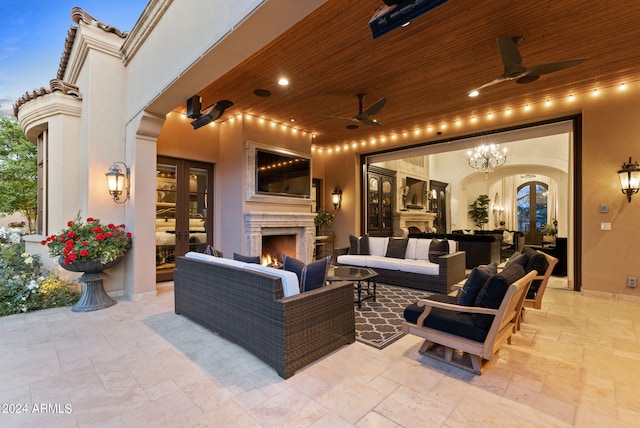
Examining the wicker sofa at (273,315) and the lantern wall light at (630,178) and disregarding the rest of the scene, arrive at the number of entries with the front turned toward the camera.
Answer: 1

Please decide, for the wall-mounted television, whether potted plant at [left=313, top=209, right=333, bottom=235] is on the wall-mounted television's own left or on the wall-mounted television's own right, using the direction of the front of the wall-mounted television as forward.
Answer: on the wall-mounted television's own left

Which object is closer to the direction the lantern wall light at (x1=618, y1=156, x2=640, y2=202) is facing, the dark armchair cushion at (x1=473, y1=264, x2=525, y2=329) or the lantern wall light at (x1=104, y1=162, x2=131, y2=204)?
the dark armchair cushion

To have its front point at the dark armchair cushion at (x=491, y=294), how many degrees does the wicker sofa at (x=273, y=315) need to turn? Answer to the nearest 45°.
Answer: approximately 45° to its right

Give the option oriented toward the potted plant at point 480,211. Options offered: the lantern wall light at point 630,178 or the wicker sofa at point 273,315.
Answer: the wicker sofa

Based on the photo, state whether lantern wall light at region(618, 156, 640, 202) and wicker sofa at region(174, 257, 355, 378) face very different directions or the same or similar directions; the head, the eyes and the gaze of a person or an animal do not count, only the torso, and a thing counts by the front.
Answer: very different directions

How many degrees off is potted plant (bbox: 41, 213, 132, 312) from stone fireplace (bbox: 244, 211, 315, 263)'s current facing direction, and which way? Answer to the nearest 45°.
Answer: approximately 90° to its right

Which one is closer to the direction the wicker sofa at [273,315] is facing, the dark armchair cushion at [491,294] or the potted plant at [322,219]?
the potted plant

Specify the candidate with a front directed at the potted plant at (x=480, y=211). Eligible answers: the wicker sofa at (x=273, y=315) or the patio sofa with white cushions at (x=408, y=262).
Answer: the wicker sofa

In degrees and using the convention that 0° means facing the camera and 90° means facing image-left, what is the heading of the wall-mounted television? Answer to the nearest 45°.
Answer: approximately 315°

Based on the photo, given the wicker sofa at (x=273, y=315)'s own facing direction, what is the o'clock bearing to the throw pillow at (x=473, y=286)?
The throw pillow is roughly at 2 o'clock from the wicker sofa.

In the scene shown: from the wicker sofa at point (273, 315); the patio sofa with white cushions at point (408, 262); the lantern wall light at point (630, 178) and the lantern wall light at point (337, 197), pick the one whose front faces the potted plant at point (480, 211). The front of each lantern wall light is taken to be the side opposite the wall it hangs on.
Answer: the wicker sofa

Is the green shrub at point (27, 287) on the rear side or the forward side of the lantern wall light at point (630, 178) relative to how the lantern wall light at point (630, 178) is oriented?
on the forward side

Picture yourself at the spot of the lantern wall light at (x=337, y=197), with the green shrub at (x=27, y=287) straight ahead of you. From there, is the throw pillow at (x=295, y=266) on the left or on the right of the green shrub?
left

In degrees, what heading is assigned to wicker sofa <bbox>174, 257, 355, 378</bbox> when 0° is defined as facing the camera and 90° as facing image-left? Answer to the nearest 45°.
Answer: approximately 225°

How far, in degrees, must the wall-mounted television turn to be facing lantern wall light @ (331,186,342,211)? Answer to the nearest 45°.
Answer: approximately 90° to its left
